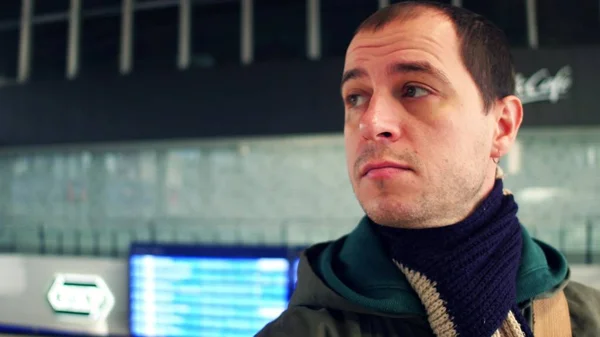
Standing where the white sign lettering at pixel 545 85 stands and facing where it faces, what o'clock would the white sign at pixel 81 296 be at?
The white sign is roughly at 2 o'clock from the white sign lettering.

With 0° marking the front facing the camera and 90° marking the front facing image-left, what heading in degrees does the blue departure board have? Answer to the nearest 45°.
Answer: approximately 0°

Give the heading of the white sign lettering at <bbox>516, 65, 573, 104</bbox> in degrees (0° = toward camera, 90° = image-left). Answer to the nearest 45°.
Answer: approximately 0°

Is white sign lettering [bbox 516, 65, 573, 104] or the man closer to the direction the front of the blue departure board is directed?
the man

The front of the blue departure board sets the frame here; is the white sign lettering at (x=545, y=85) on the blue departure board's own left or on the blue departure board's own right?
on the blue departure board's own left

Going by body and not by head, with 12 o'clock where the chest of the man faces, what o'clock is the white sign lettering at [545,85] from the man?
The white sign lettering is roughly at 5 o'clock from the man.

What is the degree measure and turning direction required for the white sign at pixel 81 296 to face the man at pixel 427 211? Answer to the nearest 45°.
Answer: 0° — it already faces them

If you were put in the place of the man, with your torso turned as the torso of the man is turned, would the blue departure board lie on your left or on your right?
on your right

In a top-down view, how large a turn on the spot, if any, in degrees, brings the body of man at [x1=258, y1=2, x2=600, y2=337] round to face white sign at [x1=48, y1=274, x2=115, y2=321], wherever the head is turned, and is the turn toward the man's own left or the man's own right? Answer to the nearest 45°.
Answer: approximately 90° to the man's own right

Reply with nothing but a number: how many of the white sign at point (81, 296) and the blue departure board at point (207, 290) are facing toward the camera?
2

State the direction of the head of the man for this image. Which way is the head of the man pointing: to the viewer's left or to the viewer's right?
to the viewer's left
